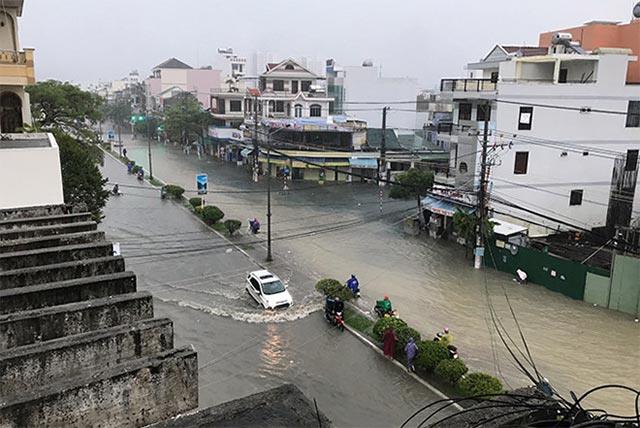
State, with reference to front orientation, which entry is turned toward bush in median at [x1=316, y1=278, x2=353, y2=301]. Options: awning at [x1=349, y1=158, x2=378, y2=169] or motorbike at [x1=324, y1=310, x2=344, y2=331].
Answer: the awning

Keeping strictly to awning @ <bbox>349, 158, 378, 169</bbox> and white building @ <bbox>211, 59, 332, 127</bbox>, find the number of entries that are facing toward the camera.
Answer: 2

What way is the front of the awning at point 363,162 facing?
toward the camera

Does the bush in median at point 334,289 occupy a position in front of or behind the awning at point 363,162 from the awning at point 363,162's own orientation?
in front

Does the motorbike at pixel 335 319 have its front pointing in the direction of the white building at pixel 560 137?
no

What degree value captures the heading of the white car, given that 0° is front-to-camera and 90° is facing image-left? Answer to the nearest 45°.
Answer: approximately 315°

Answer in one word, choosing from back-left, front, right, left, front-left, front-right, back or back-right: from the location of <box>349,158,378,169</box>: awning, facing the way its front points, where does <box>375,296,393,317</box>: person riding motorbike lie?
front

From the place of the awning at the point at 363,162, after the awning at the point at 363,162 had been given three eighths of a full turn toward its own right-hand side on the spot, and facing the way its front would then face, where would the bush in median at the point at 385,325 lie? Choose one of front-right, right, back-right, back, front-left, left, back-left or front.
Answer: back-left

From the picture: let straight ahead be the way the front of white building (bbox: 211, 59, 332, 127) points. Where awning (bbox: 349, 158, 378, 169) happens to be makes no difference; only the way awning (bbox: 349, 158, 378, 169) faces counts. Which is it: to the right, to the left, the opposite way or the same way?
the same way

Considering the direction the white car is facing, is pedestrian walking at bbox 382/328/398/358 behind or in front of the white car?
in front

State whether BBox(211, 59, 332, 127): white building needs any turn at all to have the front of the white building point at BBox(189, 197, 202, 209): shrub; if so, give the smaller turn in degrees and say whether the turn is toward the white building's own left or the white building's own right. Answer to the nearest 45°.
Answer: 0° — it already faces it

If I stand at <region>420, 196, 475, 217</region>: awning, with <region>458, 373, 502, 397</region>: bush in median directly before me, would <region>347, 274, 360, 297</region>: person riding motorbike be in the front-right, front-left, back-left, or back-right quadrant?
front-right

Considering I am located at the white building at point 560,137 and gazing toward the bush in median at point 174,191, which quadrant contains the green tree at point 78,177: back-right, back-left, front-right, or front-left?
front-left

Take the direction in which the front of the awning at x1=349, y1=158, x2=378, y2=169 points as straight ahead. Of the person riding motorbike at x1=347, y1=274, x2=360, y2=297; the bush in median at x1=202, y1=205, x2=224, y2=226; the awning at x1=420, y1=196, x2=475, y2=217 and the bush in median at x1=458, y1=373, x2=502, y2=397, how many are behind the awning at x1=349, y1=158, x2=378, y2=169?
0

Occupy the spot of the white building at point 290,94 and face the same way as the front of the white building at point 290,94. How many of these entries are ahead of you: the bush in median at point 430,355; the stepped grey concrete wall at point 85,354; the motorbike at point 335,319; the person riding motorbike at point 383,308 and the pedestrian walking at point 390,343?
5
